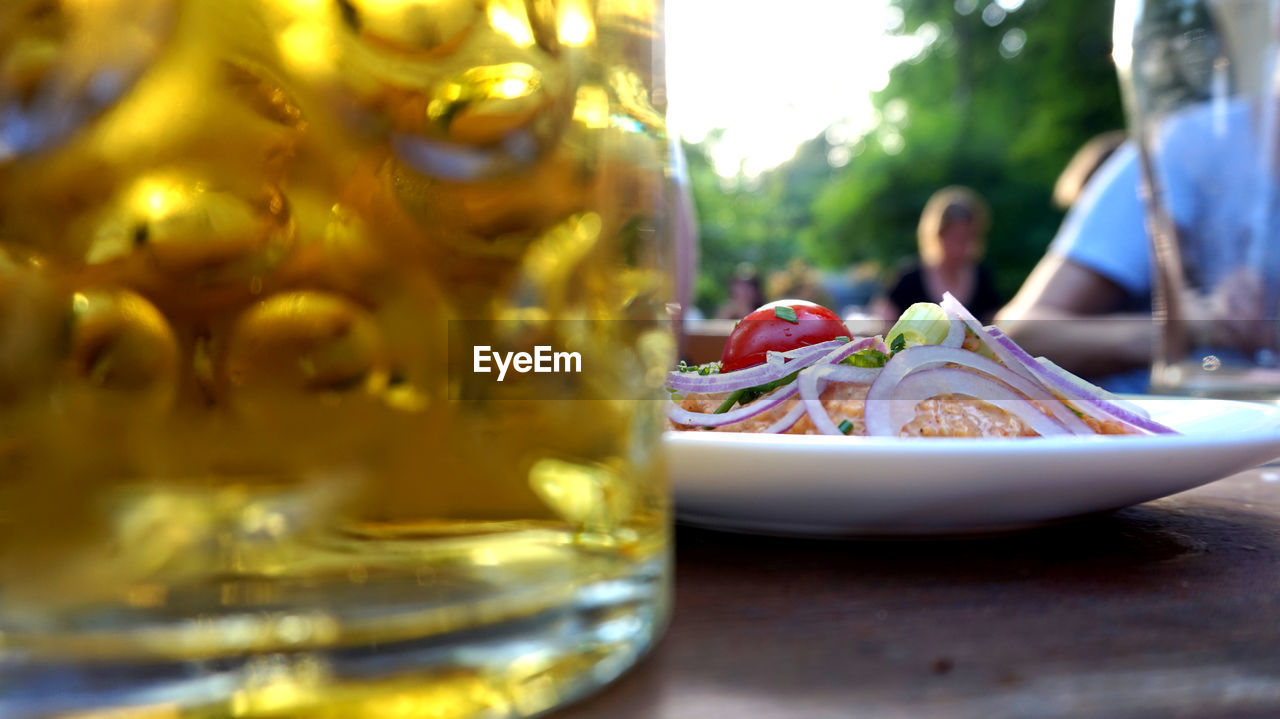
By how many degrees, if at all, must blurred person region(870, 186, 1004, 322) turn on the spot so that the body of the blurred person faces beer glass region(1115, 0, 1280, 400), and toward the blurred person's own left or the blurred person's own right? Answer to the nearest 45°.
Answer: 0° — they already face it

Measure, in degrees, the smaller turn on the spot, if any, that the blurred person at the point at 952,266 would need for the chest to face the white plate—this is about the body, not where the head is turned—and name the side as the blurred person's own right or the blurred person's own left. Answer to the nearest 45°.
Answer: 0° — they already face it

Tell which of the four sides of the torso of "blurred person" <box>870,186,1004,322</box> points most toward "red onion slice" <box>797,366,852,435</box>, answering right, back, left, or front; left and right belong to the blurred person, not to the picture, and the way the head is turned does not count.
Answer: front

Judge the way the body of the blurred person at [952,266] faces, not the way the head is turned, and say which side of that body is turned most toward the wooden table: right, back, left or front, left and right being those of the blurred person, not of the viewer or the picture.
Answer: front

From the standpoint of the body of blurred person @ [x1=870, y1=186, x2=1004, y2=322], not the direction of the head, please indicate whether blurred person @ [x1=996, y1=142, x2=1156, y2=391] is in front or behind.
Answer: in front

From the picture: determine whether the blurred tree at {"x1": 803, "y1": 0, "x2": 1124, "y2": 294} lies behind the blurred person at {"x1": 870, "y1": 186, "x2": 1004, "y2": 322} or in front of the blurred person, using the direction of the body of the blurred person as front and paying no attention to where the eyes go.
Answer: behind

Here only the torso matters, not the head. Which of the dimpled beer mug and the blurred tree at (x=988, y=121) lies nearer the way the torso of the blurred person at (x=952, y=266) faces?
the dimpled beer mug

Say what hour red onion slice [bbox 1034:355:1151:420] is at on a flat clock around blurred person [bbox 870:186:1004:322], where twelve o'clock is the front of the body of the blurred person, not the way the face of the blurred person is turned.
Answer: The red onion slice is roughly at 12 o'clock from the blurred person.

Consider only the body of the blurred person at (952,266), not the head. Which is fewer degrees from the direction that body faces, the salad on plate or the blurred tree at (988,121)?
the salad on plate

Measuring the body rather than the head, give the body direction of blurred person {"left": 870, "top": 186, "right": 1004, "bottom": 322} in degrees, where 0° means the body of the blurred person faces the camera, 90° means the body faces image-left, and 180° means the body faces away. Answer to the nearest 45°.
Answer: approximately 0°

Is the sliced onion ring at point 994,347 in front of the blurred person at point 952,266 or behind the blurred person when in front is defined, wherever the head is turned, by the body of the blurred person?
in front

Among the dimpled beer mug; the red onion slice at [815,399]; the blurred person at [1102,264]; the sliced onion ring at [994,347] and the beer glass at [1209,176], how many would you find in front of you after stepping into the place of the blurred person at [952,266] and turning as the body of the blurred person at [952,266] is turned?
5
